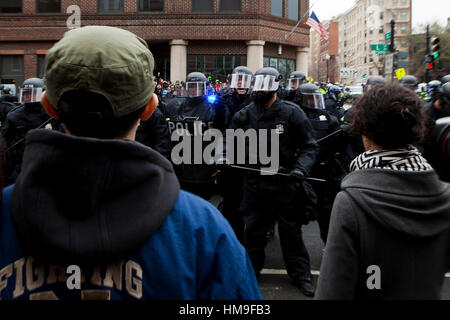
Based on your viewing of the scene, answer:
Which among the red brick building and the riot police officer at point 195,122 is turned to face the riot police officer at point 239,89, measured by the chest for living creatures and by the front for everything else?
the red brick building

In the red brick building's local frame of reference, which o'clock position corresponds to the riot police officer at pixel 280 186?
The riot police officer is roughly at 12 o'clock from the red brick building.

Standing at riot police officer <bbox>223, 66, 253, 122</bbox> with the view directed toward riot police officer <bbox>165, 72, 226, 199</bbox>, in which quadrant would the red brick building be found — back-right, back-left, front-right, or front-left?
back-right

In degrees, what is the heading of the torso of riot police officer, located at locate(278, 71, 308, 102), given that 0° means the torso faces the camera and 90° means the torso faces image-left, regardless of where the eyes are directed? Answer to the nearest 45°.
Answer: approximately 45°

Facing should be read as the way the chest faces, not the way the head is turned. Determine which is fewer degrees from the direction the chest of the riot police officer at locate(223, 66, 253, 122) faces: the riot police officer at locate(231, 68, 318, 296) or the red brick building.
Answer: the riot police officer

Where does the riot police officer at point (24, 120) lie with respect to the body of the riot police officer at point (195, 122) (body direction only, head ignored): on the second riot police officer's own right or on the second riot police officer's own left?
on the second riot police officer's own right
